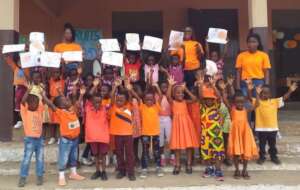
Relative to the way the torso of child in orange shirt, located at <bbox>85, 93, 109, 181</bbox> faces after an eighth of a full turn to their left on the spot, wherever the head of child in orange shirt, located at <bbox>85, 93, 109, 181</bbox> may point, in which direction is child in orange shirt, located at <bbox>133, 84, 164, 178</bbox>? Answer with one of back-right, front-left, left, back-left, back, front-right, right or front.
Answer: front-left

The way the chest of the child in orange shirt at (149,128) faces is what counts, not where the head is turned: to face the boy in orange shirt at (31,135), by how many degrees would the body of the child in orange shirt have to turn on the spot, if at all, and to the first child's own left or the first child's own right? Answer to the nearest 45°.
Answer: approximately 90° to the first child's own right

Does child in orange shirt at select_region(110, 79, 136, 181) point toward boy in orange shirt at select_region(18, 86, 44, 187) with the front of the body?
no

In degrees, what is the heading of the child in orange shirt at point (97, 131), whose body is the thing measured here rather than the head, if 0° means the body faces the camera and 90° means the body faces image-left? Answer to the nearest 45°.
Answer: approximately 0°

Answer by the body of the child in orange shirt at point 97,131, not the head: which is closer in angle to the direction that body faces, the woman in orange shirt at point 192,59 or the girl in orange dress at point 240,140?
the girl in orange dress

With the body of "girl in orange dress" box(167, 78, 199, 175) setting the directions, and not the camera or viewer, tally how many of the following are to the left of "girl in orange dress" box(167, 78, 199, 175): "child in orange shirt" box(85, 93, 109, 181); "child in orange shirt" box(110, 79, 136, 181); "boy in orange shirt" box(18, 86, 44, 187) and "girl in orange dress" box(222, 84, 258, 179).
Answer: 1

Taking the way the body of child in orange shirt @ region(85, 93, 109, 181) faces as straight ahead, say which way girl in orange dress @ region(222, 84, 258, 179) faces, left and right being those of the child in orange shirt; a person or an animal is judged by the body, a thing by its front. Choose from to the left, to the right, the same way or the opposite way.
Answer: the same way

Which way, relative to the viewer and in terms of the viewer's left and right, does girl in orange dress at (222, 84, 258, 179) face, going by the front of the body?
facing the viewer

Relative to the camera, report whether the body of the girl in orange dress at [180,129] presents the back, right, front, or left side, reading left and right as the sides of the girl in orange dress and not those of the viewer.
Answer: front

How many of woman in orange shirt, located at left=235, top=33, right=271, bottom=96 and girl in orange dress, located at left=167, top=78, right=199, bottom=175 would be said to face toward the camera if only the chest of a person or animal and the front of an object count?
2

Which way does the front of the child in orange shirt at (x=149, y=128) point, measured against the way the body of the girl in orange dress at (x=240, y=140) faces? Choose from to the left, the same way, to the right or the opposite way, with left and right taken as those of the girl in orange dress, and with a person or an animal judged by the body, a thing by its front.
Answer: the same way

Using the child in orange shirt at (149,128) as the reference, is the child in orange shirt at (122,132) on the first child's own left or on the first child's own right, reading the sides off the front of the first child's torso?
on the first child's own right

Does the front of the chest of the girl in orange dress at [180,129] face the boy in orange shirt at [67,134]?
no

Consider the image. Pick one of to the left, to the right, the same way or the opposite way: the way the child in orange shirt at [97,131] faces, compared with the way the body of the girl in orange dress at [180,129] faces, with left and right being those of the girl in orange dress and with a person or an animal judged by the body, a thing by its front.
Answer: the same way

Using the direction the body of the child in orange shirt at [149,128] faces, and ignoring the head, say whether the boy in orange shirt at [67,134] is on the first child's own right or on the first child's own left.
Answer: on the first child's own right

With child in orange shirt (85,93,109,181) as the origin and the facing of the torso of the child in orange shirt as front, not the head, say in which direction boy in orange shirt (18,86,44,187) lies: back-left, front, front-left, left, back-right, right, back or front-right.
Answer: right
